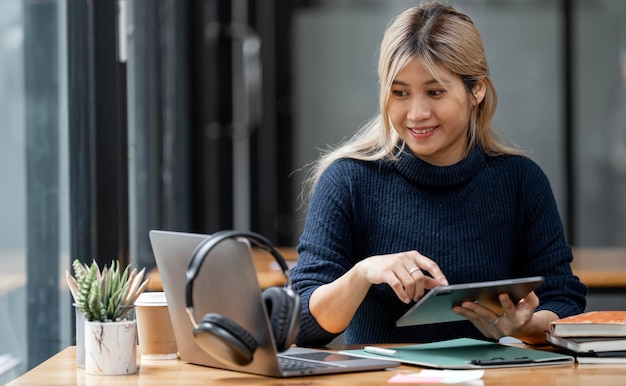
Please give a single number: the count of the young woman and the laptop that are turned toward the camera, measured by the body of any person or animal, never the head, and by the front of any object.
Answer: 1

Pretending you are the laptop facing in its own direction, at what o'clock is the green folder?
The green folder is roughly at 1 o'clock from the laptop.

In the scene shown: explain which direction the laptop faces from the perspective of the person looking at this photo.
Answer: facing away from the viewer and to the right of the viewer

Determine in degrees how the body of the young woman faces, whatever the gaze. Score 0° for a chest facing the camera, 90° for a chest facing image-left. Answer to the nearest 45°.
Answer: approximately 0°

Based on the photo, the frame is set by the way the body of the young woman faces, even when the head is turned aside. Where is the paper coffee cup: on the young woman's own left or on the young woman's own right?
on the young woman's own right
